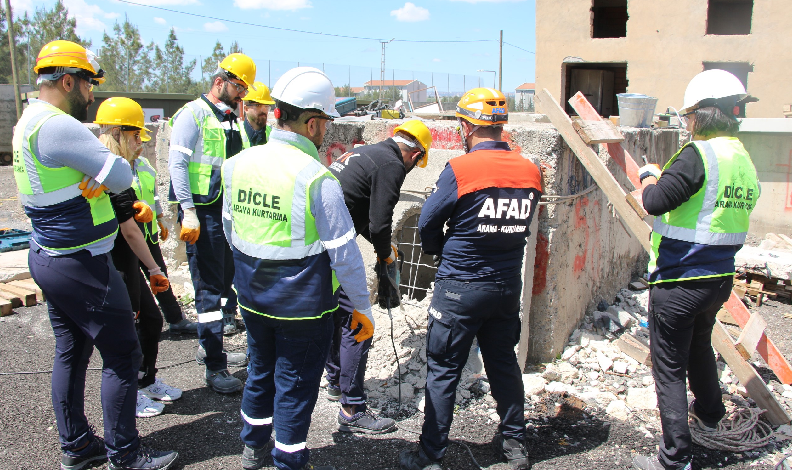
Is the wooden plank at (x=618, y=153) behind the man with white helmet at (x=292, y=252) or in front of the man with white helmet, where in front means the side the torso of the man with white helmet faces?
in front

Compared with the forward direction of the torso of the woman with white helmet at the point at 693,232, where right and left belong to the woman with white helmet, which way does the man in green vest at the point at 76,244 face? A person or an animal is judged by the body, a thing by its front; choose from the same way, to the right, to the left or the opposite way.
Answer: to the right

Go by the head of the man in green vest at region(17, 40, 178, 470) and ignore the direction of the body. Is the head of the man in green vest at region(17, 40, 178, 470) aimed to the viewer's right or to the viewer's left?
to the viewer's right

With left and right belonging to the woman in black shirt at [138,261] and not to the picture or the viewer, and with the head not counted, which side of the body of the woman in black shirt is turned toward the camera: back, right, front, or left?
right

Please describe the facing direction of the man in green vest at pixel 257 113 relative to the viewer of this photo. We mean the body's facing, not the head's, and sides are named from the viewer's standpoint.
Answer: facing the viewer and to the right of the viewer

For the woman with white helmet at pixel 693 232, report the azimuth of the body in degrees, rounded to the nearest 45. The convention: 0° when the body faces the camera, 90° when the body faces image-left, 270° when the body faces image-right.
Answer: approximately 135°

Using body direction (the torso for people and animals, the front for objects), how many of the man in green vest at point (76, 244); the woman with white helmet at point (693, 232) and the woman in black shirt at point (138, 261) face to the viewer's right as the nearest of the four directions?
2

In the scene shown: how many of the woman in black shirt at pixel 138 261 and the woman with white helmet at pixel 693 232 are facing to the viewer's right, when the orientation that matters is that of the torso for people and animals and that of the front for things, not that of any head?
1

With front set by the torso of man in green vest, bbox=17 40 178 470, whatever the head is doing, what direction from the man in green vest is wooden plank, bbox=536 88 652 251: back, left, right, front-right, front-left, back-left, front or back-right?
front

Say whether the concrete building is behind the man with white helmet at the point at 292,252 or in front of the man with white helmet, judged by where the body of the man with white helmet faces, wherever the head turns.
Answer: in front

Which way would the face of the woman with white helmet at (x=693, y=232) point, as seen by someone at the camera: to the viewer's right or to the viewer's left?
to the viewer's left

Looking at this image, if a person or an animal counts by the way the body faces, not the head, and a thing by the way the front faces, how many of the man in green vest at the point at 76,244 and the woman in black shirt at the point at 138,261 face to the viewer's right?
2

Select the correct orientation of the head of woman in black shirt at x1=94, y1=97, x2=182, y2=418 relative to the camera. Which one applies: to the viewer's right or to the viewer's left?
to the viewer's right

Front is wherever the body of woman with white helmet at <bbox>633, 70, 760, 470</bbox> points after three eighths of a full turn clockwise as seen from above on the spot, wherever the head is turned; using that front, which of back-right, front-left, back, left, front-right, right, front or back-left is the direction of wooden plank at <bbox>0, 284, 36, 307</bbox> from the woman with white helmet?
back
